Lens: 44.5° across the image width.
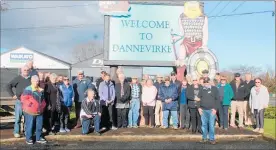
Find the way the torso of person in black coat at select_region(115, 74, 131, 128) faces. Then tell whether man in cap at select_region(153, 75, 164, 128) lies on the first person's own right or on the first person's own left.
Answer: on the first person's own left

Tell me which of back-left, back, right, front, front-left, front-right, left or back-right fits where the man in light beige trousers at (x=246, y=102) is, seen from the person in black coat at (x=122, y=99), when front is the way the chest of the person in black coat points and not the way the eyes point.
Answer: left

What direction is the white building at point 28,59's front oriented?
toward the camera

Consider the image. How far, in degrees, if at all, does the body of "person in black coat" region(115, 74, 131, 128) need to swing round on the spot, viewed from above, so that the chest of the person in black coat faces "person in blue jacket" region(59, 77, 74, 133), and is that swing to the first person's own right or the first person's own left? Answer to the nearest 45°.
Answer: approximately 45° to the first person's own right

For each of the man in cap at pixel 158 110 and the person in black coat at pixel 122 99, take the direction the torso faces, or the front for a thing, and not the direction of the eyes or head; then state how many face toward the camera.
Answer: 2

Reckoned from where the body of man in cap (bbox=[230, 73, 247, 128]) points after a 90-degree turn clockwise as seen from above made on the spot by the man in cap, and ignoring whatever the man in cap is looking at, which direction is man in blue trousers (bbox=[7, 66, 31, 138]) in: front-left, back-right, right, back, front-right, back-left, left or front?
front-left

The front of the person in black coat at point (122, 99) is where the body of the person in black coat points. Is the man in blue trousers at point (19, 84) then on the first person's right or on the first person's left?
on the first person's right

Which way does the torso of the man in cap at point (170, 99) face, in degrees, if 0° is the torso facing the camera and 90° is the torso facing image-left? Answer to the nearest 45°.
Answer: approximately 0°

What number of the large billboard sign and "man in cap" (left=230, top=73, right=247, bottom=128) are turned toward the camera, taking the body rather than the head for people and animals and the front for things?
2

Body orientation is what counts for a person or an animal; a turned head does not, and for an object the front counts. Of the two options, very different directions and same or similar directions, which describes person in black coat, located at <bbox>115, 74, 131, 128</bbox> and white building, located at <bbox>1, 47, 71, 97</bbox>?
same or similar directions

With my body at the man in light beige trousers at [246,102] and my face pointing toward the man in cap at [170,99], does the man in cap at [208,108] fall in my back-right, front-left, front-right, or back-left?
front-left

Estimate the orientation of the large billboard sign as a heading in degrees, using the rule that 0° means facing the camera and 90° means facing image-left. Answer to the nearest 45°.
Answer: approximately 0°
